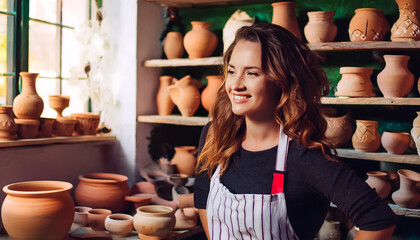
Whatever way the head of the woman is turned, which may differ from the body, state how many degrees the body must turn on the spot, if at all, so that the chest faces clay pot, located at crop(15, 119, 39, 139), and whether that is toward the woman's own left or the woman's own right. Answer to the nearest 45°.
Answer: approximately 90° to the woman's own right

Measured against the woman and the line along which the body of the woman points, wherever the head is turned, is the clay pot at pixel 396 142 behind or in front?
behind

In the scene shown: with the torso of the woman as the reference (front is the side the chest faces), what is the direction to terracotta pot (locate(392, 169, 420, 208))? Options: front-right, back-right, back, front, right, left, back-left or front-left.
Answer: back

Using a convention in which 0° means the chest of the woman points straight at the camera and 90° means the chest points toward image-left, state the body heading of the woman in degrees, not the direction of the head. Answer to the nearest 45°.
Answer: approximately 45°

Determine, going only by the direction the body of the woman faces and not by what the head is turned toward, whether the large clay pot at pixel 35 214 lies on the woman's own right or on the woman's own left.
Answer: on the woman's own right

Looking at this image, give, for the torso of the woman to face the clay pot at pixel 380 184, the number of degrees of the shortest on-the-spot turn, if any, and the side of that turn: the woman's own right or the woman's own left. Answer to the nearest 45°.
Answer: approximately 180°

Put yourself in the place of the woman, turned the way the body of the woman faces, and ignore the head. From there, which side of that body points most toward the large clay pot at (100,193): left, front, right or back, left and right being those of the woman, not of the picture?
right

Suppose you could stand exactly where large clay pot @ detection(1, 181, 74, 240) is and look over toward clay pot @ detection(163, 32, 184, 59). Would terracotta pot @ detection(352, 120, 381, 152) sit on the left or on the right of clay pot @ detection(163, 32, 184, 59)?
right

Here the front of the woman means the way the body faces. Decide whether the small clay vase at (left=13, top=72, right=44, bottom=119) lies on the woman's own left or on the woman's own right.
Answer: on the woman's own right

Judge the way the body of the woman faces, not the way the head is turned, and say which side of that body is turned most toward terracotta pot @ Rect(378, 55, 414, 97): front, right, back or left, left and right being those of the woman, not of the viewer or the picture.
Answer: back

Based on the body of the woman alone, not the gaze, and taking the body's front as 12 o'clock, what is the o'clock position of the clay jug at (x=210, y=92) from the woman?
The clay jug is roughly at 4 o'clock from the woman.

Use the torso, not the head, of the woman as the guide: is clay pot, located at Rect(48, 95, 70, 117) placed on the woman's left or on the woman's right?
on the woman's right
